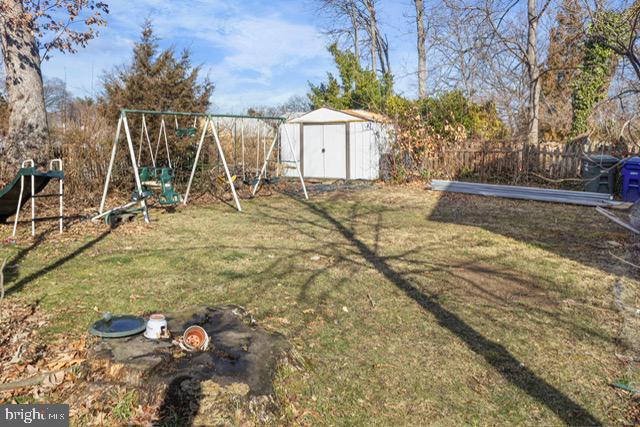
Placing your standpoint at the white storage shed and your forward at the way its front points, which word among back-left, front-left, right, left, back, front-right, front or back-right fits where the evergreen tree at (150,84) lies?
front-right

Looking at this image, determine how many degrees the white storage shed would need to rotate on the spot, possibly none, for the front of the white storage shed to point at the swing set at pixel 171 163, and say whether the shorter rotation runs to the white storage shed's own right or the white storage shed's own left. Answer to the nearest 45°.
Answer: approximately 45° to the white storage shed's own right

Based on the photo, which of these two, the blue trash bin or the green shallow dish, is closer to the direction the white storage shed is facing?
the green shallow dish

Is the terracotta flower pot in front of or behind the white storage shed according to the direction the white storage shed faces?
in front

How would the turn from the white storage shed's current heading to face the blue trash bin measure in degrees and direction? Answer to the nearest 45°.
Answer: approximately 45° to its left

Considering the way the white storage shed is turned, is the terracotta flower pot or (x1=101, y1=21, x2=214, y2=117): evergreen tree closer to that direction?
the terracotta flower pot

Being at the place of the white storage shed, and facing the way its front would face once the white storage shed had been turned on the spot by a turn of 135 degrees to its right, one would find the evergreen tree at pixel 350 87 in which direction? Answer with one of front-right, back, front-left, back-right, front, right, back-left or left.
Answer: front-right

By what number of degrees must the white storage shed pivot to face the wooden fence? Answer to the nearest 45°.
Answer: approximately 45° to its left

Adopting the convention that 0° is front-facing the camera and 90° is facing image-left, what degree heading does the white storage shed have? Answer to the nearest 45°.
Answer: approximately 0°

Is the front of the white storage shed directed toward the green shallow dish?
yes

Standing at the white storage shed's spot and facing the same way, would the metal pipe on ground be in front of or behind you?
in front

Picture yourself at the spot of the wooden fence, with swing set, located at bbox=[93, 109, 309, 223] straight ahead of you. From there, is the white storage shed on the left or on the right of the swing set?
right
